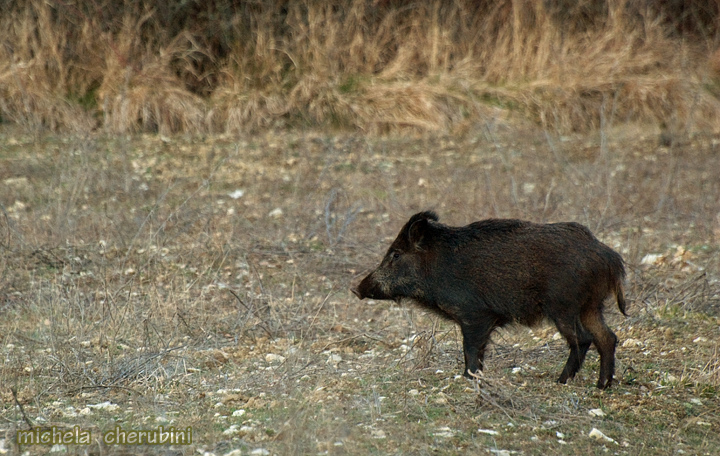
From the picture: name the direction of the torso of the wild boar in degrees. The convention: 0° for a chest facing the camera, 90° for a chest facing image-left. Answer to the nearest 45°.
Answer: approximately 90°
